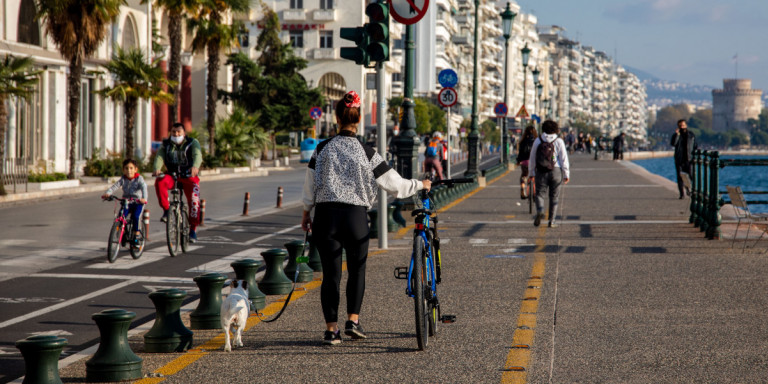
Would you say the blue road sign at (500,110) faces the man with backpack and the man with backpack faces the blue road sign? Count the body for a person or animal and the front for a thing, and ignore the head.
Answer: yes

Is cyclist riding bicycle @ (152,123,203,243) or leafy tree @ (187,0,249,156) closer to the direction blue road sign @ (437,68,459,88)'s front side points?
the cyclist riding bicycle

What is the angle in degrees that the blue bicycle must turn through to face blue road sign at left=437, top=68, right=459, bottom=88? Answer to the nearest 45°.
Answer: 0° — it already faces it

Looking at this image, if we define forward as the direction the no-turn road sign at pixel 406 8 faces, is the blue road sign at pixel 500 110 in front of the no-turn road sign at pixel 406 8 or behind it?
behind

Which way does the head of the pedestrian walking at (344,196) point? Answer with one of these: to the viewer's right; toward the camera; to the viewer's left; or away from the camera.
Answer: away from the camera

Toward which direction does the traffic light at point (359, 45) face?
to the viewer's left

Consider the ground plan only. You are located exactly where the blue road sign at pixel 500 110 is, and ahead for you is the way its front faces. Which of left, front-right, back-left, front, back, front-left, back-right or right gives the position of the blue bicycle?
front

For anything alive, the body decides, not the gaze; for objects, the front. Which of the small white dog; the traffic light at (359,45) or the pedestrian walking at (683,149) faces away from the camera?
the small white dog

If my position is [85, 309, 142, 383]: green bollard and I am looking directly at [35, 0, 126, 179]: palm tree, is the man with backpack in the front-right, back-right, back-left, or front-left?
front-right

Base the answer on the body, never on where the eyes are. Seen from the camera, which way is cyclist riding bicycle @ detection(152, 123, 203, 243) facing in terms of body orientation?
toward the camera

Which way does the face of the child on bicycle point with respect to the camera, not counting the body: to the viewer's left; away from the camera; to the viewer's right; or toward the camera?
toward the camera

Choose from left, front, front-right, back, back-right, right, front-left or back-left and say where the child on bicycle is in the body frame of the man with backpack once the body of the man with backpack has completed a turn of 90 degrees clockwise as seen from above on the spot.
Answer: back-right

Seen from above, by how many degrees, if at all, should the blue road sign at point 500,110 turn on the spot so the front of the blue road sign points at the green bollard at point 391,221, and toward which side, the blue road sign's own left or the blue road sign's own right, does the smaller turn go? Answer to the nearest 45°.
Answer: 0° — it already faces it

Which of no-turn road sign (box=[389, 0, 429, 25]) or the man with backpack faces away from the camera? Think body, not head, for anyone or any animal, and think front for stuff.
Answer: the man with backpack

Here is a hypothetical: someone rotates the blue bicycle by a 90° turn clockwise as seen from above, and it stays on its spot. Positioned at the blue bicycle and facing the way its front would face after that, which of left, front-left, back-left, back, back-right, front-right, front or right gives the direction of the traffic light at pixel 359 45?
left

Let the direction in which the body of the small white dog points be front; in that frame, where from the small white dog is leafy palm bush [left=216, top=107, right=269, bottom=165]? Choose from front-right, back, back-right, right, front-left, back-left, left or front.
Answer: front

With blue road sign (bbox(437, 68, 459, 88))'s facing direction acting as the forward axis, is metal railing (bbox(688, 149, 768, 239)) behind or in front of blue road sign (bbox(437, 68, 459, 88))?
in front

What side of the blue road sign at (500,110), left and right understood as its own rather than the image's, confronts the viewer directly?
front

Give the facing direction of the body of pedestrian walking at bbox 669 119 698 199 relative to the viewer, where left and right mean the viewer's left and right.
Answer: facing the viewer

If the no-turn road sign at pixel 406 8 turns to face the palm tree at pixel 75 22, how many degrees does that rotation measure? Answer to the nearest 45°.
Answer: approximately 135° to its right

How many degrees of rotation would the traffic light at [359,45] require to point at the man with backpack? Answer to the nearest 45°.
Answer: approximately 135° to its right
